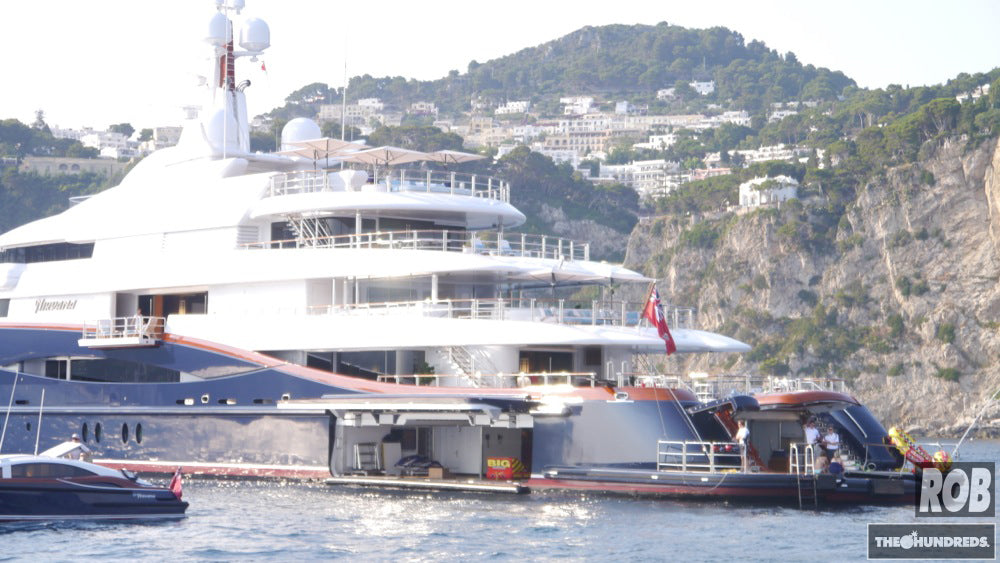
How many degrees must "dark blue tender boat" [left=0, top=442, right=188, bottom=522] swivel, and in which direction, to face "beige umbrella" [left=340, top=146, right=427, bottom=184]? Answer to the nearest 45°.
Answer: approximately 135° to its right

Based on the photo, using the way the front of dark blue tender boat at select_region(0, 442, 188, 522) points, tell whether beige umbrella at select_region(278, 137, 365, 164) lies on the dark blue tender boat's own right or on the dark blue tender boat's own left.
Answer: on the dark blue tender boat's own right

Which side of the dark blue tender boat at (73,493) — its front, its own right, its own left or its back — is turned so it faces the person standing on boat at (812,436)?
back

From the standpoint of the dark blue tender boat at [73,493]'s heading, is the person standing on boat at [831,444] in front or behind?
behind

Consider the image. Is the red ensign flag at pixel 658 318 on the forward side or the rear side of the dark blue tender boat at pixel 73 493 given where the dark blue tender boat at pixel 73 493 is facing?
on the rear side

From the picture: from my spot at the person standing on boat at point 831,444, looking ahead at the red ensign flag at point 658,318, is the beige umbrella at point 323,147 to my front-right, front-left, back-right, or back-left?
front-right

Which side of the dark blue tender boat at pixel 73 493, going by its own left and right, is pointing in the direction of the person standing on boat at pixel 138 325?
right

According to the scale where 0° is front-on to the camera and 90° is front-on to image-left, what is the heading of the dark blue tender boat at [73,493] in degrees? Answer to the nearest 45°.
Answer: approximately 90°

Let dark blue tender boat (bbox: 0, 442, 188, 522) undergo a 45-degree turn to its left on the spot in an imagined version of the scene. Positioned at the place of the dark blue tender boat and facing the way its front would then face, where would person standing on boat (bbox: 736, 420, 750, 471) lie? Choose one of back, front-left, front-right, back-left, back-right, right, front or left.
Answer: back-left
